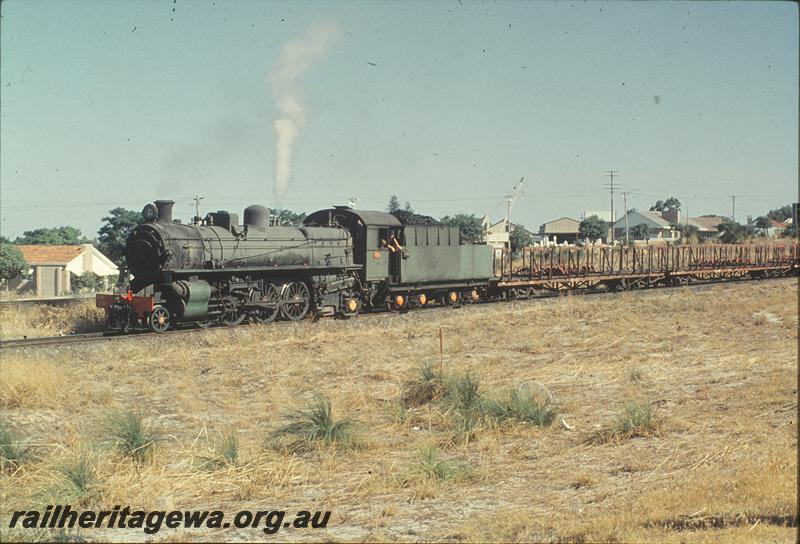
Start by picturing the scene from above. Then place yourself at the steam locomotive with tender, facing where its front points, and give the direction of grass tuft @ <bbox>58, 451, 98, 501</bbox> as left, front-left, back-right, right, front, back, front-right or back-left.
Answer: front-left

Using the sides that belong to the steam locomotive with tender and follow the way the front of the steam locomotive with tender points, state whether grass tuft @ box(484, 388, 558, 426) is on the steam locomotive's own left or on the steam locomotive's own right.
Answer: on the steam locomotive's own left

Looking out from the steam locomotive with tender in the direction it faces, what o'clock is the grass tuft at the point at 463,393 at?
The grass tuft is roughly at 10 o'clock from the steam locomotive with tender.

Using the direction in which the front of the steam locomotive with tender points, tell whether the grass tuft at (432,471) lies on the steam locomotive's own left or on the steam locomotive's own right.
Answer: on the steam locomotive's own left

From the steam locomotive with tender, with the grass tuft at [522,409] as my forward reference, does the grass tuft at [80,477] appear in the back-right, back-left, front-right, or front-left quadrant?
front-right

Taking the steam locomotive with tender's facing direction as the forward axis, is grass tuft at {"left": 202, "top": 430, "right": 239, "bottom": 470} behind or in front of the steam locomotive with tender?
in front

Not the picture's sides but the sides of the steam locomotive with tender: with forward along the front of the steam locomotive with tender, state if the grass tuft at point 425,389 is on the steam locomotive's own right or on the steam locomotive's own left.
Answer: on the steam locomotive's own left

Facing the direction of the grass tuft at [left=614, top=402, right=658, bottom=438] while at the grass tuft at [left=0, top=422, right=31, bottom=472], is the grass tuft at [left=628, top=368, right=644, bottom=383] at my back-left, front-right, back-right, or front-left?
front-left

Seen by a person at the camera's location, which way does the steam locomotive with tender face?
facing the viewer and to the left of the viewer

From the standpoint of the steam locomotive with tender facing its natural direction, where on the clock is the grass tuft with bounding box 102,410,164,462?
The grass tuft is roughly at 11 o'clock from the steam locomotive with tender.

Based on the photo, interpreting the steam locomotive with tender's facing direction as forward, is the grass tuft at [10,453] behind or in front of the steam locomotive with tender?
in front

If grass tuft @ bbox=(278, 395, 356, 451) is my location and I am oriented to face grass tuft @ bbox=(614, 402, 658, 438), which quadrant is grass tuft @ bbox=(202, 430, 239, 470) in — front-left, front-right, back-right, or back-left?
back-right

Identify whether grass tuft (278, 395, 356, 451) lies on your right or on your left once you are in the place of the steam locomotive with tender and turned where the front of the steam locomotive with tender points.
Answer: on your left
